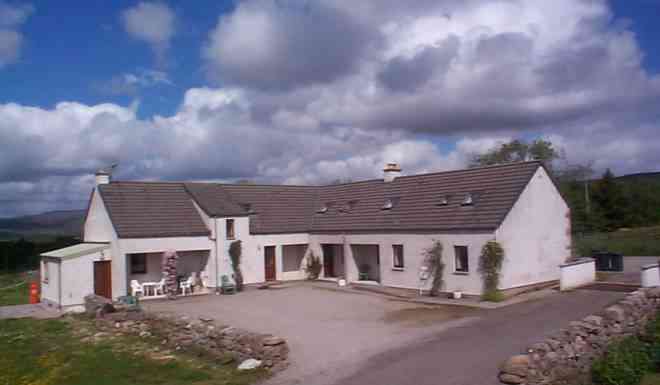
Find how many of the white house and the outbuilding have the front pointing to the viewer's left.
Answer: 0

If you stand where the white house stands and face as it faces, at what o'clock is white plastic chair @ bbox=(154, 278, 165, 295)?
The white plastic chair is roughly at 3 o'clock from the white house.

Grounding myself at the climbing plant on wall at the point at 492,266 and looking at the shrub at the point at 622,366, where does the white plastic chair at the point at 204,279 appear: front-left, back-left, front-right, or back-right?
back-right

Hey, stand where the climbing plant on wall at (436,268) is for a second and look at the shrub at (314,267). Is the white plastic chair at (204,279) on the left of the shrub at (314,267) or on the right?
left

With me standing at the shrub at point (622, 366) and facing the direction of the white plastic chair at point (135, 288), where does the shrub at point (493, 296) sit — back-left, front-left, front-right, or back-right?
front-right

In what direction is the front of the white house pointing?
toward the camera

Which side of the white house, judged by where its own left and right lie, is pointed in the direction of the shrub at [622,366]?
front

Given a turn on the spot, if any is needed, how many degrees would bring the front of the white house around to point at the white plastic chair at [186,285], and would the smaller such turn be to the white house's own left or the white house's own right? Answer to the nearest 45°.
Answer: approximately 90° to the white house's own right

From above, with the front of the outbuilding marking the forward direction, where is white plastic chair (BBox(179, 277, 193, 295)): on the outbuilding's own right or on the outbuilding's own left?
on the outbuilding's own left

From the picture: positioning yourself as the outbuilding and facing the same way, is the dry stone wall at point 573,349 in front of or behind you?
in front

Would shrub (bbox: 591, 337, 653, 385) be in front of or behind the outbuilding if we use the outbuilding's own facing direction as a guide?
in front

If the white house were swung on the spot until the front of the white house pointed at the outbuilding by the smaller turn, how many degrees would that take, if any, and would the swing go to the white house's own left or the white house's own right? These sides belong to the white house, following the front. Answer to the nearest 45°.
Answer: approximately 90° to the white house's own right

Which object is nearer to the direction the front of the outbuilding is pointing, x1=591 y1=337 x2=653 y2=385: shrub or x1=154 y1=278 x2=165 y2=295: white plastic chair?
the shrub

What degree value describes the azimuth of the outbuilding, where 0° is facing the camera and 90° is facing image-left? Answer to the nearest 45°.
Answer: approximately 315°
